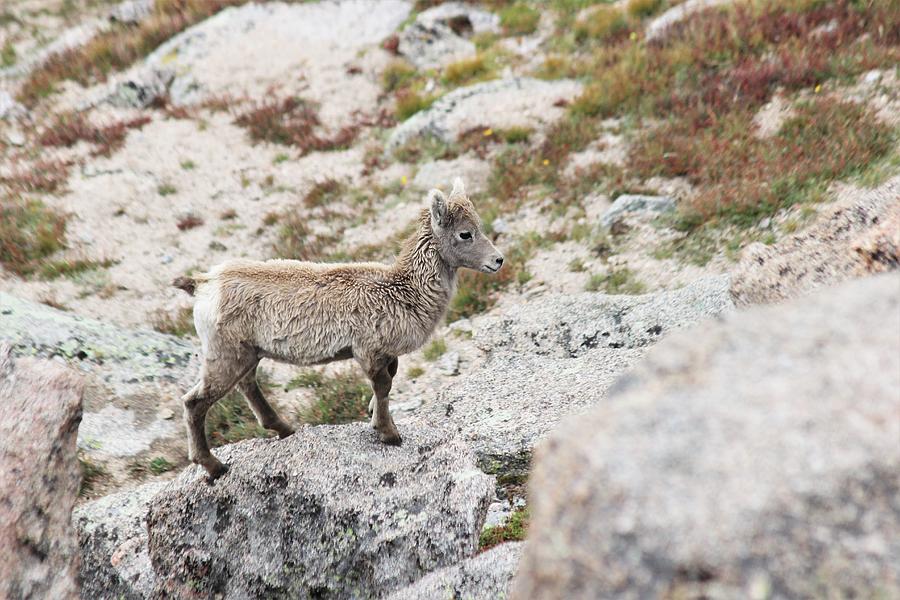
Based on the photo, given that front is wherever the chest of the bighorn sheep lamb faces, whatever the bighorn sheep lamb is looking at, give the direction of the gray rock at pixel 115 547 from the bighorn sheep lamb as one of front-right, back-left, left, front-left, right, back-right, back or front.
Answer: back

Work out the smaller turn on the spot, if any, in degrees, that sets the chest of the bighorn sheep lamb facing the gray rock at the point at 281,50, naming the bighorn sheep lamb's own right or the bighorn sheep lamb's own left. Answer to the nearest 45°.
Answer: approximately 90° to the bighorn sheep lamb's own left

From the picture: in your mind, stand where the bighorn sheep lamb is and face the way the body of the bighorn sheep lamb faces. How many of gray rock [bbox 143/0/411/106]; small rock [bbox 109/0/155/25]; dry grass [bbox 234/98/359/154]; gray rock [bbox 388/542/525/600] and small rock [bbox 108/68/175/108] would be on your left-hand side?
4

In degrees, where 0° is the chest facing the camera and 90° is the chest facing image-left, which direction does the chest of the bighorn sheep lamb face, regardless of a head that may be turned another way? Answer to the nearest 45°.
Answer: approximately 270°

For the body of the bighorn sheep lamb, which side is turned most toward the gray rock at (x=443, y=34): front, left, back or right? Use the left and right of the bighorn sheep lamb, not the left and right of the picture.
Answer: left

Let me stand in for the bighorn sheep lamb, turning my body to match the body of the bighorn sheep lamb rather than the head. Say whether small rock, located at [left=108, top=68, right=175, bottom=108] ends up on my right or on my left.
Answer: on my left

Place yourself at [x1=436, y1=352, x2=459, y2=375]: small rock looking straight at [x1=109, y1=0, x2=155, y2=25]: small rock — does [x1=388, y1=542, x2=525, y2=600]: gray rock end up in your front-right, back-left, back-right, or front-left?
back-left

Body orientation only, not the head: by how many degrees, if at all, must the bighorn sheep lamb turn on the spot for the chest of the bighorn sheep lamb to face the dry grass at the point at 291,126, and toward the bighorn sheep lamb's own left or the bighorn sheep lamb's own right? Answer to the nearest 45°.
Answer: approximately 90° to the bighorn sheep lamb's own left

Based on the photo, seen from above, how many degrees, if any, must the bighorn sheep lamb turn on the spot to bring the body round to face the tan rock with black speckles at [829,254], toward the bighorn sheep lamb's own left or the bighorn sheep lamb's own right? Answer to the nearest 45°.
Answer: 0° — it already faces it

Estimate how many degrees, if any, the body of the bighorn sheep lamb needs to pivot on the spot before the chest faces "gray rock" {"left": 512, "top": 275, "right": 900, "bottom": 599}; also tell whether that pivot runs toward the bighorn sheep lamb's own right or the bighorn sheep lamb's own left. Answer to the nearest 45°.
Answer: approximately 90° to the bighorn sheep lamb's own right

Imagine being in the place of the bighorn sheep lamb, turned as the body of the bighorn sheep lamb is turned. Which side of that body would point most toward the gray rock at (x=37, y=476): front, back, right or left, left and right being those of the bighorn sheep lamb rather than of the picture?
back
